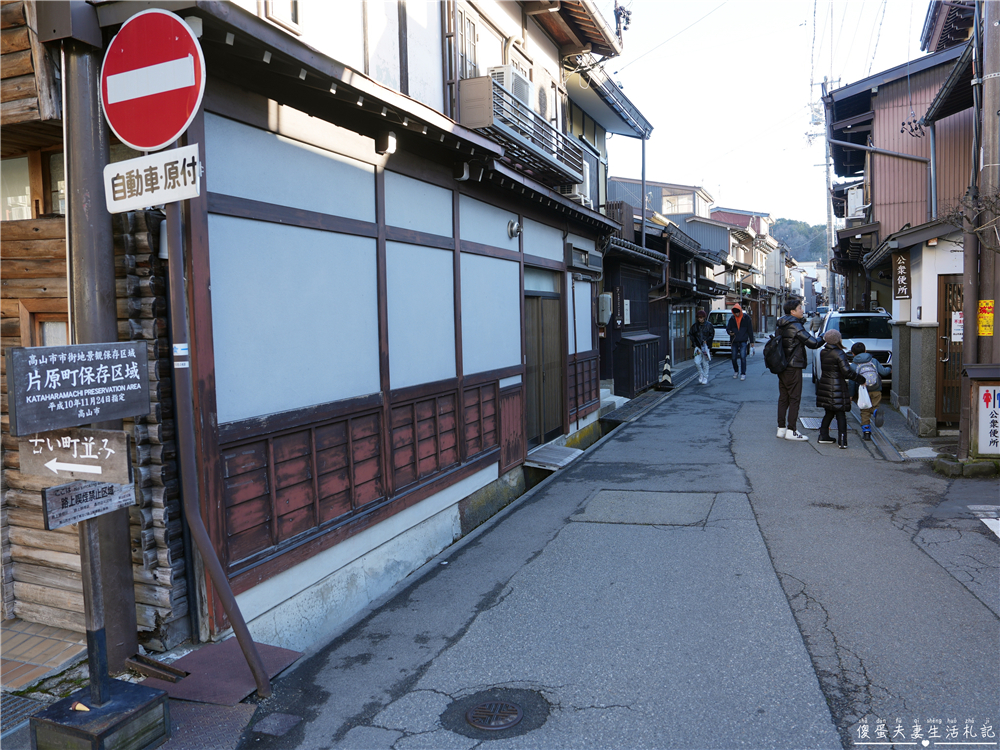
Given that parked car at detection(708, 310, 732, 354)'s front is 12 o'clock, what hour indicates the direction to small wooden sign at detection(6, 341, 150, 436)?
The small wooden sign is roughly at 12 o'clock from the parked car.

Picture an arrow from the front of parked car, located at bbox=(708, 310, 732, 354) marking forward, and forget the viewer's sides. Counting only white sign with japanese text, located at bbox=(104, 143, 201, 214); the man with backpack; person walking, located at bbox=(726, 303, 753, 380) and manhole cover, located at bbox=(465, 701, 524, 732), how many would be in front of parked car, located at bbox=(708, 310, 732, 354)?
4

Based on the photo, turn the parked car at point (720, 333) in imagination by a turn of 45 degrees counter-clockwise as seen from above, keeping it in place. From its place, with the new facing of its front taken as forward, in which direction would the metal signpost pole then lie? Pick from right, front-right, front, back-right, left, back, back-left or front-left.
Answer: front-right

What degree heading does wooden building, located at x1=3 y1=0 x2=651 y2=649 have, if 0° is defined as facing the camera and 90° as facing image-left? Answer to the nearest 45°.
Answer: approximately 315°

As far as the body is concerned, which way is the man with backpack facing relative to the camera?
to the viewer's right

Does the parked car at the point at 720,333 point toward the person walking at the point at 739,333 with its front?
yes

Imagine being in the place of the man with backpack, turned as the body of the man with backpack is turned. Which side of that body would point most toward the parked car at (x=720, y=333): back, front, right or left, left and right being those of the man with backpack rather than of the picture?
left

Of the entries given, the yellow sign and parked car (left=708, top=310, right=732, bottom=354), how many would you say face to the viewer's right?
0

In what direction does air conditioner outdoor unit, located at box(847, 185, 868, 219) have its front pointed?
to the viewer's left

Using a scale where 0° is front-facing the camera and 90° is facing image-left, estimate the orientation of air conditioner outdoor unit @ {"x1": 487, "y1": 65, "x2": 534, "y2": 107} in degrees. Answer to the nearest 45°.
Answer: approximately 315°

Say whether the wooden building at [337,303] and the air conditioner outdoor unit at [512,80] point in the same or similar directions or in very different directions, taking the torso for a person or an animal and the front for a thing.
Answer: same or similar directions

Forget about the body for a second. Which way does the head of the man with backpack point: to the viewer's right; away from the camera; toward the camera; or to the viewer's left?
to the viewer's right

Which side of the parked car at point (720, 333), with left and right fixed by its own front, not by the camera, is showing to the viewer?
front

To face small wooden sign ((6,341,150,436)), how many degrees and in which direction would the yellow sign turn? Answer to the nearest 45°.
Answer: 0° — it already faces it

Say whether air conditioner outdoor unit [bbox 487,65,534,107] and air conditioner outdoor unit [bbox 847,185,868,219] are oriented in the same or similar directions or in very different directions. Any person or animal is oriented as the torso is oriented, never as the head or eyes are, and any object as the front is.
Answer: very different directions

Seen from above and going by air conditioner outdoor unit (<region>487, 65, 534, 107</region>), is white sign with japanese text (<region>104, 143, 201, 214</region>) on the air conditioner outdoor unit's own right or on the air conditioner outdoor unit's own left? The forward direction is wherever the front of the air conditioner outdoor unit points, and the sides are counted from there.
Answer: on the air conditioner outdoor unit's own right

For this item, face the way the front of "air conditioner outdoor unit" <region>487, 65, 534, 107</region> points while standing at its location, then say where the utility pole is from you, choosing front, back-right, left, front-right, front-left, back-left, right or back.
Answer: front-left
